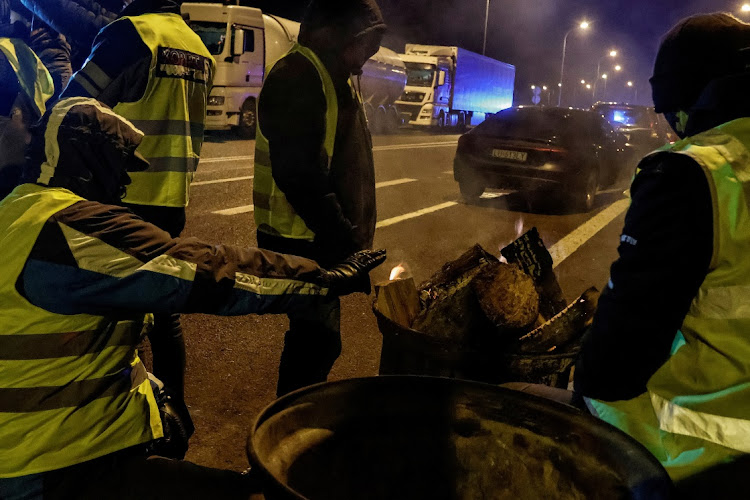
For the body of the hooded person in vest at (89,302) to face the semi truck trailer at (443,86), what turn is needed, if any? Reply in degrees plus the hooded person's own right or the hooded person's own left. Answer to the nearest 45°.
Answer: approximately 90° to the hooded person's own left

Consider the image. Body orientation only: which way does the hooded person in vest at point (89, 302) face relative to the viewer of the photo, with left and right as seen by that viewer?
facing to the right of the viewer

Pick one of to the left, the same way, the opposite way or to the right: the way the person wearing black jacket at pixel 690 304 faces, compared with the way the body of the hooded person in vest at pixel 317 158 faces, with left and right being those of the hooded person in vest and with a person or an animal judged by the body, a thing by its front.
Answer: the opposite way

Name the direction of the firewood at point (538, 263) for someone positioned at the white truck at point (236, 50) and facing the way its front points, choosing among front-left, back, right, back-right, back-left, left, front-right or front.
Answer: front-left

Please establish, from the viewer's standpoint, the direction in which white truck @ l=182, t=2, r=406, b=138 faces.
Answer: facing the viewer and to the left of the viewer

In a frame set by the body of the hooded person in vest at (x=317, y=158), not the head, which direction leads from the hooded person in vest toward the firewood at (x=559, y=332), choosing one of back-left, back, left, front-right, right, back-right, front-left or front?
front

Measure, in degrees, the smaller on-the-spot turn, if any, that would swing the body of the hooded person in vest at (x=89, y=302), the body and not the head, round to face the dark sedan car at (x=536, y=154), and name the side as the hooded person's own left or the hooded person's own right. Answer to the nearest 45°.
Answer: approximately 45° to the hooded person's own left

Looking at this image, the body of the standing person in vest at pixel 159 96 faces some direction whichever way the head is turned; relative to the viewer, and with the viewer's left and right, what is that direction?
facing away from the viewer and to the left of the viewer

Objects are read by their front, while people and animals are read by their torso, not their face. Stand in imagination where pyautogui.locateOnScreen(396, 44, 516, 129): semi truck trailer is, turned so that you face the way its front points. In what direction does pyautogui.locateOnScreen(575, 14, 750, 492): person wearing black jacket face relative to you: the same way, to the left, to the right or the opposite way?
to the right

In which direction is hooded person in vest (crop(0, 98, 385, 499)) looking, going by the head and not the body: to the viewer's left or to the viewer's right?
to the viewer's right

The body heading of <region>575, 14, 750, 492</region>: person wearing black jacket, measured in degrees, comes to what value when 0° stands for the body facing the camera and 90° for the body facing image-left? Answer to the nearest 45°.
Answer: approximately 135°

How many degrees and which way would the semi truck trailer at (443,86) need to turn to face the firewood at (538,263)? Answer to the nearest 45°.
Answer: approximately 45° to its left

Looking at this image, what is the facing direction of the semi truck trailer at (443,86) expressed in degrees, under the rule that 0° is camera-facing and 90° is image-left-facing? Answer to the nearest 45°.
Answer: approximately 45°

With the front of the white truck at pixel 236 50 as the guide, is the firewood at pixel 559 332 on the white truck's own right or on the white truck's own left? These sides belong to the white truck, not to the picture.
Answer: on the white truck's own left

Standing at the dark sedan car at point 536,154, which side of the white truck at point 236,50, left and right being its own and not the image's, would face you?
left

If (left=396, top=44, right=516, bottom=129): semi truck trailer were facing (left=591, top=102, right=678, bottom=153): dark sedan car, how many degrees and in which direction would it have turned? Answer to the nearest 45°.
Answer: approximately 45° to its left
